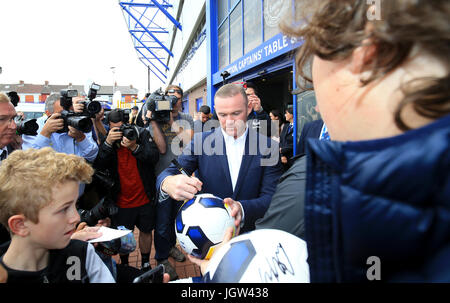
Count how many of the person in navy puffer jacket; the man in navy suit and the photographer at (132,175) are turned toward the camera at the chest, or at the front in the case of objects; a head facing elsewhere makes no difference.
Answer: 2

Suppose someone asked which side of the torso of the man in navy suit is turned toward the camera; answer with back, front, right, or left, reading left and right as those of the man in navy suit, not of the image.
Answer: front

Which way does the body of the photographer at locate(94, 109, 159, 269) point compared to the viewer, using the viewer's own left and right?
facing the viewer

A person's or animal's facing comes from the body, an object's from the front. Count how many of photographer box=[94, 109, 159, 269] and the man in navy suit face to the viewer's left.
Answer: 0

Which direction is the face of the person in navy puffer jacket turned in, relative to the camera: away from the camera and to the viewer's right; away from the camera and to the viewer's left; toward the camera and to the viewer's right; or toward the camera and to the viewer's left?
away from the camera and to the viewer's left

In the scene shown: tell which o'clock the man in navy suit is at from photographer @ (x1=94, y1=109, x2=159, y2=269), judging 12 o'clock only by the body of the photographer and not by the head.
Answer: The man in navy suit is roughly at 11 o'clock from the photographer.

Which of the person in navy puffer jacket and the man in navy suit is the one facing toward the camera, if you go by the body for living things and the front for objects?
the man in navy suit

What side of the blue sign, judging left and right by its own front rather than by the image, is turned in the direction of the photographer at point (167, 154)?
front

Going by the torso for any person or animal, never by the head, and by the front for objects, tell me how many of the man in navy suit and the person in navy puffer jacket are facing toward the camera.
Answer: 1

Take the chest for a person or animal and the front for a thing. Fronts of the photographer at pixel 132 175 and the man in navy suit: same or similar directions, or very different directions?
same or similar directions
